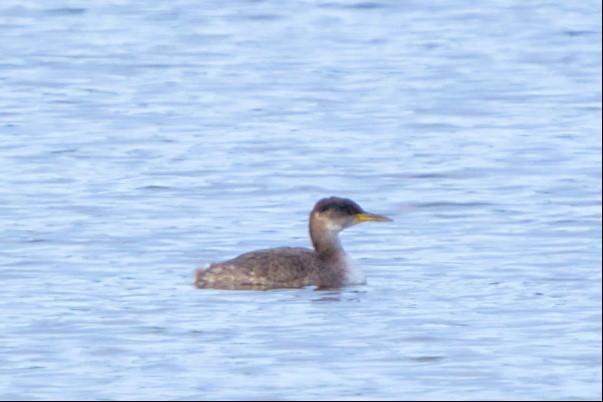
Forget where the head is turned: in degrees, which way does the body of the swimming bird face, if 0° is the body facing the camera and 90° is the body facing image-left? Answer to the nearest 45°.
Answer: approximately 270°
